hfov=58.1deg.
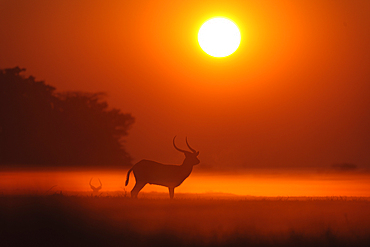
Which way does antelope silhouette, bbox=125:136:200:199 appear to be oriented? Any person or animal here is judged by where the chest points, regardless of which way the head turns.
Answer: to the viewer's right

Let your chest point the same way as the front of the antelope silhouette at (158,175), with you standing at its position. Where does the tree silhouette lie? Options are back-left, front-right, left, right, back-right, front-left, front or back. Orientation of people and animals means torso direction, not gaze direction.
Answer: back-left
